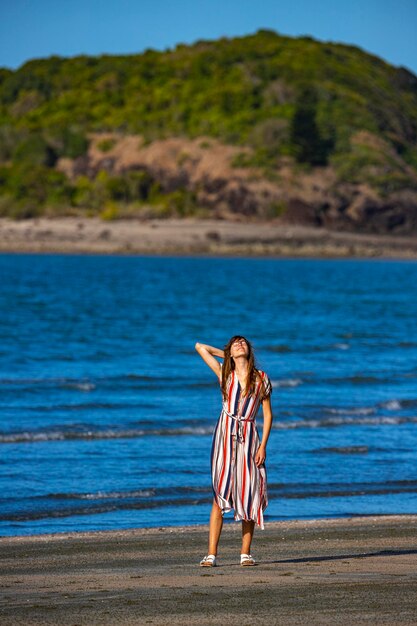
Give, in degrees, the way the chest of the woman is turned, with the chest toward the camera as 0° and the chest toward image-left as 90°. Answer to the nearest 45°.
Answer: approximately 0°
